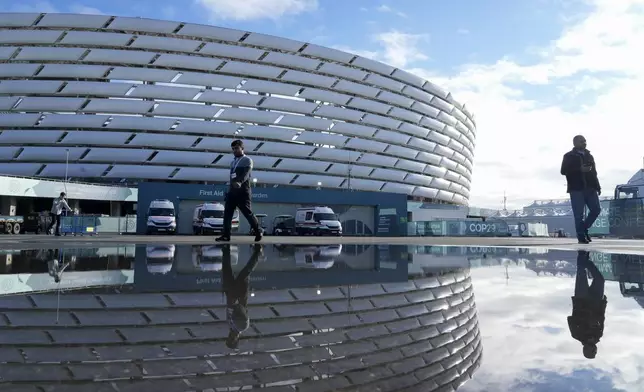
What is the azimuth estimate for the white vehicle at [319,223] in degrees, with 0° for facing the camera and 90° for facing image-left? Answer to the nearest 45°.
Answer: approximately 315°

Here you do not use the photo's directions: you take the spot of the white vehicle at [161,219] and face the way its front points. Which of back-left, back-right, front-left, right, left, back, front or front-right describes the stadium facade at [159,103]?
back

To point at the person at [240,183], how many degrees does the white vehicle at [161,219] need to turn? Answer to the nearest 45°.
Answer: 0° — it already faces them

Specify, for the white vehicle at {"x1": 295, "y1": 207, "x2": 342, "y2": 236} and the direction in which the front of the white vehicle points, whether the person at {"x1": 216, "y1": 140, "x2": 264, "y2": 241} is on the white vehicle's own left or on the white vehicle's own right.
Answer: on the white vehicle's own right

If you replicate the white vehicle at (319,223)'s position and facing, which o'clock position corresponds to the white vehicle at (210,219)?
the white vehicle at (210,219) is roughly at 4 o'clock from the white vehicle at (319,223).

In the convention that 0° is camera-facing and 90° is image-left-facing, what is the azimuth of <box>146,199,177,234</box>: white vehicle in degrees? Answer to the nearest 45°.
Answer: approximately 0°

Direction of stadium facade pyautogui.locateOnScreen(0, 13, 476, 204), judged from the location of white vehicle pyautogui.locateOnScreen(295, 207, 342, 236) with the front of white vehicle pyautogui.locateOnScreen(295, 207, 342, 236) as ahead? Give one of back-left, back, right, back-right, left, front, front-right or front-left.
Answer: back

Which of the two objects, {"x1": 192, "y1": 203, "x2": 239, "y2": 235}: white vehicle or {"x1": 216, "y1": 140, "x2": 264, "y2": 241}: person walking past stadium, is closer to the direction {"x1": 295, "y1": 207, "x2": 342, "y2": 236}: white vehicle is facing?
the person walking past stadium

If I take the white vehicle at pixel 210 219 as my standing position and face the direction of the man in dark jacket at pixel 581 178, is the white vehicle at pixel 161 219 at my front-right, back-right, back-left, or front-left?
back-right

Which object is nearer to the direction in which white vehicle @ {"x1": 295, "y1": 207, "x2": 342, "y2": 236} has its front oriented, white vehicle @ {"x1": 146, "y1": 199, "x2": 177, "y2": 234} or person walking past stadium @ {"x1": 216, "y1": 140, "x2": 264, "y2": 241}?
the person walking past stadium

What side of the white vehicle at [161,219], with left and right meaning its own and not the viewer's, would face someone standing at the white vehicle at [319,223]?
left

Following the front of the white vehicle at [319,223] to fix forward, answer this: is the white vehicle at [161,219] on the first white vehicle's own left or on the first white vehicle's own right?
on the first white vehicle's own right
